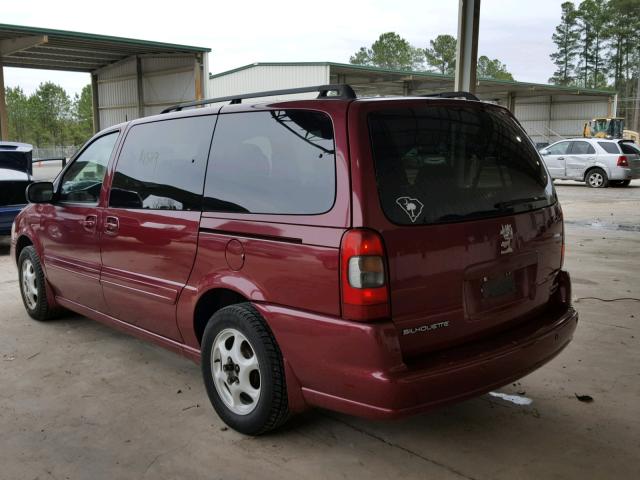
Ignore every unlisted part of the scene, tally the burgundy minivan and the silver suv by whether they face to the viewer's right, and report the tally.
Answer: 0

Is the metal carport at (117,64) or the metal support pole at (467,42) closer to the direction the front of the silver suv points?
the metal carport

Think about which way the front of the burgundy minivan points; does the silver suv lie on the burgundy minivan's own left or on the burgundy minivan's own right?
on the burgundy minivan's own right

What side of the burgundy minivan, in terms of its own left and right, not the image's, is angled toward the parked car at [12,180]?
front

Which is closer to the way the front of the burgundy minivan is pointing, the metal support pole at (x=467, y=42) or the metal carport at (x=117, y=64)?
the metal carport

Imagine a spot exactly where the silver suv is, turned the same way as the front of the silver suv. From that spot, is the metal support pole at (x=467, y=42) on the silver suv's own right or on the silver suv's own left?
on the silver suv's own left

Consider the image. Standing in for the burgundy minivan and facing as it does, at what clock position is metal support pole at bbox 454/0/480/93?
The metal support pole is roughly at 2 o'clock from the burgundy minivan.

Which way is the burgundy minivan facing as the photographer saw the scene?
facing away from the viewer and to the left of the viewer

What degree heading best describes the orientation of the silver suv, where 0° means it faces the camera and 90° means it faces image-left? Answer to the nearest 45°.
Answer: approximately 135°

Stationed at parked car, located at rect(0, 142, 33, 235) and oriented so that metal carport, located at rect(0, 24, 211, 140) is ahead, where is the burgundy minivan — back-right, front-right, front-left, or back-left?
back-right

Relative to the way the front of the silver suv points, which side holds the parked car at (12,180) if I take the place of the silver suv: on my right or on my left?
on my left
